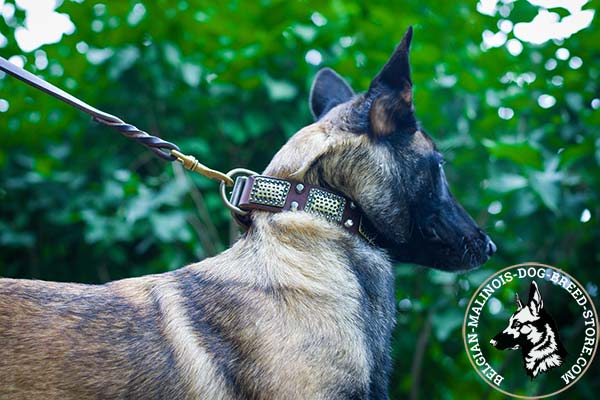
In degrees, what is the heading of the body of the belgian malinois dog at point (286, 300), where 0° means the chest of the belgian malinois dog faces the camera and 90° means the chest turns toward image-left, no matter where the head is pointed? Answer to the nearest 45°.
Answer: approximately 270°
